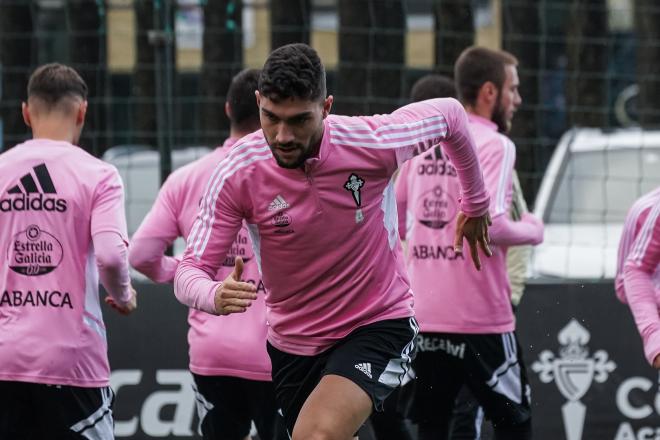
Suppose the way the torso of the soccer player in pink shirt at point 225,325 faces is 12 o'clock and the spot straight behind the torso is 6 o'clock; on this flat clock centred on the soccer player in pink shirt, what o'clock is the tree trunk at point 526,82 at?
The tree trunk is roughly at 1 o'clock from the soccer player in pink shirt.

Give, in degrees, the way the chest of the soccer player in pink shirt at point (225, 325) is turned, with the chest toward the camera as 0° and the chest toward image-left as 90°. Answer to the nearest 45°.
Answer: approximately 180°

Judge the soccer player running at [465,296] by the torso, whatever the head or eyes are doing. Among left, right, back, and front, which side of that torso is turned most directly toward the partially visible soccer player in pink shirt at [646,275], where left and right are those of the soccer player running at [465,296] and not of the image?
right

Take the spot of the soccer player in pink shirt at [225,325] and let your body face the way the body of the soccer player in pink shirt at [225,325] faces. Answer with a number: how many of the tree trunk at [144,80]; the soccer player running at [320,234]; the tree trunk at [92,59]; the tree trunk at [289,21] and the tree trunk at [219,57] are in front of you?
4

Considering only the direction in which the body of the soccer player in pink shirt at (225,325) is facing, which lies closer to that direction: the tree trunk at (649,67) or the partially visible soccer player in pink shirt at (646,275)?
the tree trunk

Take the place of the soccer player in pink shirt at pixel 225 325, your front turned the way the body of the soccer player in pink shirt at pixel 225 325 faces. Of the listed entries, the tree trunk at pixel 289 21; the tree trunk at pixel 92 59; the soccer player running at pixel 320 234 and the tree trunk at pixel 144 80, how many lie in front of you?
3

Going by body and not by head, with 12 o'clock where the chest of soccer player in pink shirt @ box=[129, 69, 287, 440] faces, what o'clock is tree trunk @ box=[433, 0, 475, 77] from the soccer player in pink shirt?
The tree trunk is roughly at 1 o'clock from the soccer player in pink shirt.

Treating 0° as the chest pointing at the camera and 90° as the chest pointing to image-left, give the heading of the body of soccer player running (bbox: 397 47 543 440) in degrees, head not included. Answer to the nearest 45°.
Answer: approximately 225°

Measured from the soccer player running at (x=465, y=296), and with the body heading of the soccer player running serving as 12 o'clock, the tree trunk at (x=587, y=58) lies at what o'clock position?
The tree trunk is roughly at 11 o'clock from the soccer player running.
